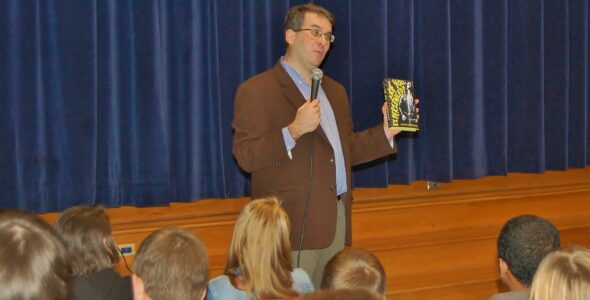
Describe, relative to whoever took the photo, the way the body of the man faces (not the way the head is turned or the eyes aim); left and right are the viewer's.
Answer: facing the viewer and to the right of the viewer

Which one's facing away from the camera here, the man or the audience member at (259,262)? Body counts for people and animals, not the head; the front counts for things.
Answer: the audience member

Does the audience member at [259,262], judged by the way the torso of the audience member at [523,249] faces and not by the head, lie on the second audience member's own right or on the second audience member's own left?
on the second audience member's own left

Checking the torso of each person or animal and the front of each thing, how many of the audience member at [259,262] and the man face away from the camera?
1

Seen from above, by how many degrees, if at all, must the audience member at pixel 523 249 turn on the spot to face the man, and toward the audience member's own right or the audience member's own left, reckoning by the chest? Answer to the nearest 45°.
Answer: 0° — they already face them

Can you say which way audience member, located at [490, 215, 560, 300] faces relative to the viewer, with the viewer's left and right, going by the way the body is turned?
facing away from the viewer and to the left of the viewer

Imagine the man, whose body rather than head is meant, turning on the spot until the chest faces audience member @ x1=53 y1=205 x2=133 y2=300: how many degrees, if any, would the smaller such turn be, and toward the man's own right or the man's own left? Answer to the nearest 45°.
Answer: approximately 90° to the man's own right

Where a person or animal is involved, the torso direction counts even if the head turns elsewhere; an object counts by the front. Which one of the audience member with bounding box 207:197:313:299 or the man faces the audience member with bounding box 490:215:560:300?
the man

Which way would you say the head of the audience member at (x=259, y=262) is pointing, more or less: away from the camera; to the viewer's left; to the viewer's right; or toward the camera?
away from the camera

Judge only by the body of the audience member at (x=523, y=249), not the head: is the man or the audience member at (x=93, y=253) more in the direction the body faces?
the man

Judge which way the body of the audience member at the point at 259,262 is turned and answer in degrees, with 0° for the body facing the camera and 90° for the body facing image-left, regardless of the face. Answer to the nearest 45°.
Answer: approximately 180°

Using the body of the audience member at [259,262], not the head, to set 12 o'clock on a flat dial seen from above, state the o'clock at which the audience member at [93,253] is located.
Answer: the audience member at [93,253] is roughly at 9 o'clock from the audience member at [259,262].

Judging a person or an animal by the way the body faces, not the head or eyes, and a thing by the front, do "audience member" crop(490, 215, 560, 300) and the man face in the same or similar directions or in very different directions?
very different directions
